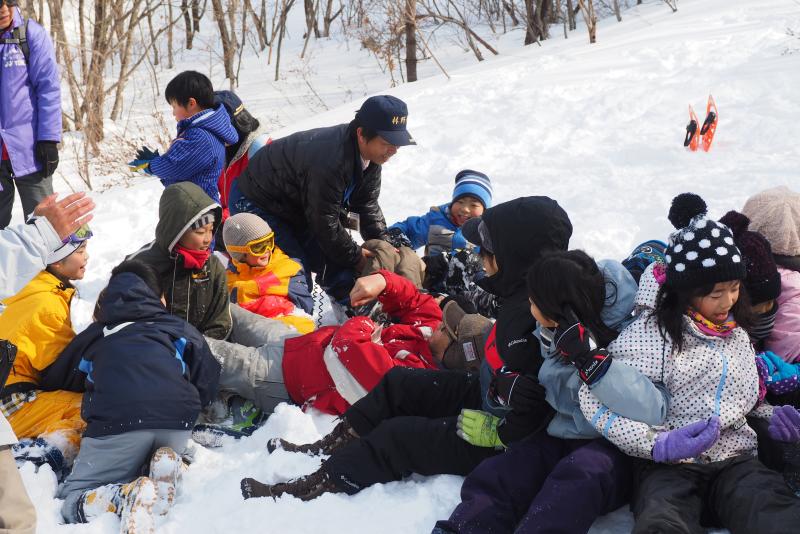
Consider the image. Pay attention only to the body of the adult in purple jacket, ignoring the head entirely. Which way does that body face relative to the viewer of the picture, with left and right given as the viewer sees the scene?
facing the viewer

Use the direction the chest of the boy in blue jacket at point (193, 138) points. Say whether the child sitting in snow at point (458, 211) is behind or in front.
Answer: behind

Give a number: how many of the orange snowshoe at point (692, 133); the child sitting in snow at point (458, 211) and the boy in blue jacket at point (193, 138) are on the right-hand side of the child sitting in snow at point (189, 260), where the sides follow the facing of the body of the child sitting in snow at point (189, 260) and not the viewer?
0

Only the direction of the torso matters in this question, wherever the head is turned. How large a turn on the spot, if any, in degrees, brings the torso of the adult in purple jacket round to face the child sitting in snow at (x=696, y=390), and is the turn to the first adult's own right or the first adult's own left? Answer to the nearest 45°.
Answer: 0° — they already face them

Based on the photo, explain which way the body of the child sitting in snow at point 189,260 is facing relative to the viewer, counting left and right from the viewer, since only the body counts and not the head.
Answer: facing the viewer and to the right of the viewer

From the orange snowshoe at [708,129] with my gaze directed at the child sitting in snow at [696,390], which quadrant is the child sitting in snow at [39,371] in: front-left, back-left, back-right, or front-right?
front-right

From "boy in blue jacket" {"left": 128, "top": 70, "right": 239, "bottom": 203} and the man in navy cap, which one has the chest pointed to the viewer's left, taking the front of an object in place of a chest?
the boy in blue jacket

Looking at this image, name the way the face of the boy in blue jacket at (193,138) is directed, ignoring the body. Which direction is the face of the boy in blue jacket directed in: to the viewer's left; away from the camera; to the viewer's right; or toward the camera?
to the viewer's left

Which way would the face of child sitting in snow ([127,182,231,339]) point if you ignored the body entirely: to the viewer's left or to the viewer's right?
to the viewer's right

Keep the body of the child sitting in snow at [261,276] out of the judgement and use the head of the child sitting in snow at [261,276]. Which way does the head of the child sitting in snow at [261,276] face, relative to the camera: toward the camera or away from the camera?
toward the camera

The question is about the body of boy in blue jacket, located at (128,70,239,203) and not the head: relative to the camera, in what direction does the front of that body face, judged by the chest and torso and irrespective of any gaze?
to the viewer's left

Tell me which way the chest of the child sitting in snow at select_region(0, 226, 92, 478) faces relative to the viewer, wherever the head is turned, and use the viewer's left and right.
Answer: facing to the right of the viewer

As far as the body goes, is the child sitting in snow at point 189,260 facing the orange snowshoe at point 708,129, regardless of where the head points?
no

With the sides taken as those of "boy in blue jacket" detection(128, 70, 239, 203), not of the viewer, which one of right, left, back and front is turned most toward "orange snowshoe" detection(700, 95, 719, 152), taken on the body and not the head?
back
